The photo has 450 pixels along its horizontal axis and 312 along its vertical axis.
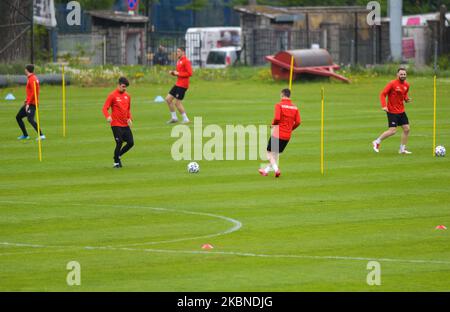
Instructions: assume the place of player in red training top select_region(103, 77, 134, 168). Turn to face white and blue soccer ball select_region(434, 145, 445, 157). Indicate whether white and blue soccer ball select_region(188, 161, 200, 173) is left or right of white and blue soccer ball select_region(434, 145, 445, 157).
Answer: right

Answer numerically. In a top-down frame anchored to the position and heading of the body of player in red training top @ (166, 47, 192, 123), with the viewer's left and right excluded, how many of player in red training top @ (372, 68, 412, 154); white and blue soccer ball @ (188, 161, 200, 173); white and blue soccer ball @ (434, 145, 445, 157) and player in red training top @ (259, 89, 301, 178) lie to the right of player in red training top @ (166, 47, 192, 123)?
0

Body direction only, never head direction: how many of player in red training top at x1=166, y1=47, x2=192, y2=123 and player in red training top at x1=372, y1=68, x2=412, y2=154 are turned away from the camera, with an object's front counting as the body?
0

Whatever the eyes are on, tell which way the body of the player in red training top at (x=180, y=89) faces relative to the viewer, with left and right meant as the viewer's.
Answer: facing the viewer and to the left of the viewer

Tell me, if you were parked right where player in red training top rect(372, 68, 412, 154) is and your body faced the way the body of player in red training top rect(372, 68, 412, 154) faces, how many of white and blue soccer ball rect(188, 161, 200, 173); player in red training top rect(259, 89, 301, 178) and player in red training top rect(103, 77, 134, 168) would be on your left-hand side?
0

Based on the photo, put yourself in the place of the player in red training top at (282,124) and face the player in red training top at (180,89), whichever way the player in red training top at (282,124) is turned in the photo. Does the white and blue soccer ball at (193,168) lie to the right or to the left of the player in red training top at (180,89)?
left

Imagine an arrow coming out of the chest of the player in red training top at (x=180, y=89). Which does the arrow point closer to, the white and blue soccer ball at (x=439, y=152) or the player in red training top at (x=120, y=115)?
the player in red training top

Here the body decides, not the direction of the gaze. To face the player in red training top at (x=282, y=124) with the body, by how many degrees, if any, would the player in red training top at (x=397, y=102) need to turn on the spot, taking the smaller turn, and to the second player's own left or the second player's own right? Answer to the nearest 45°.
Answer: approximately 90° to the second player's own right

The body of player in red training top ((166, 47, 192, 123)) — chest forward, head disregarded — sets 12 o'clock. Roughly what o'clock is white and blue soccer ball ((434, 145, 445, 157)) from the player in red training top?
The white and blue soccer ball is roughly at 9 o'clock from the player in red training top.

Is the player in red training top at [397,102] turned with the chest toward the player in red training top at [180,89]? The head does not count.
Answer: no

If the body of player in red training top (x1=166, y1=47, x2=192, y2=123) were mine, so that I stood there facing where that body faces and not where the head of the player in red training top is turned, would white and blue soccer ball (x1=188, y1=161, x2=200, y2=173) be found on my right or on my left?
on my left

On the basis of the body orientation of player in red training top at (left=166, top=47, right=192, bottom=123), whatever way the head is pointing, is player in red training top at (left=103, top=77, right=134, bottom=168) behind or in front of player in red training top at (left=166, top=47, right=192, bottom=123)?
in front

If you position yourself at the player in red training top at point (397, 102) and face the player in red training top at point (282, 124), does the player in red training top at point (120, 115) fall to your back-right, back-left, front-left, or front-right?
front-right

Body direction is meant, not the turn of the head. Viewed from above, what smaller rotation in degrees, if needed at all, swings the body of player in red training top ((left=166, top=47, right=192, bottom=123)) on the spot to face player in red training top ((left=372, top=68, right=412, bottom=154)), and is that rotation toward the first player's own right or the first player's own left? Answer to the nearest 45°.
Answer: approximately 90° to the first player's own left
